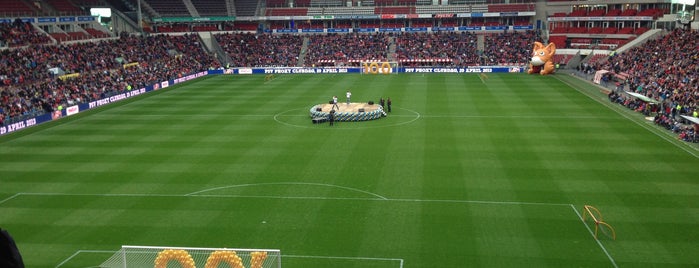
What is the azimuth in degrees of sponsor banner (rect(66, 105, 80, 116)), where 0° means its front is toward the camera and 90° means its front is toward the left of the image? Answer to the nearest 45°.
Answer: approximately 315°

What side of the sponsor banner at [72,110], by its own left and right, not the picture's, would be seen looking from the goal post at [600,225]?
front

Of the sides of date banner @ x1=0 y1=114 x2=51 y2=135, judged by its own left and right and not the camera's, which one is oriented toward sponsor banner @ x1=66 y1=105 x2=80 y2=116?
left

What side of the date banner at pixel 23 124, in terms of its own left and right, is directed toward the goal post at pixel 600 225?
front

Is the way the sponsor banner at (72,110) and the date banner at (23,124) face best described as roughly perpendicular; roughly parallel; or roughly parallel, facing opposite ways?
roughly parallel

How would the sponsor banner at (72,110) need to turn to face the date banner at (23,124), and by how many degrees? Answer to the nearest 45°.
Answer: approximately 90° to its right

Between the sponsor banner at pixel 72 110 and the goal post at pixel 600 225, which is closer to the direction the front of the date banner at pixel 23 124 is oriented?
the goal post

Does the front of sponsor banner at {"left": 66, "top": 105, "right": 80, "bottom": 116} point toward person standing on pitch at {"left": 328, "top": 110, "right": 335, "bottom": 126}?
yes

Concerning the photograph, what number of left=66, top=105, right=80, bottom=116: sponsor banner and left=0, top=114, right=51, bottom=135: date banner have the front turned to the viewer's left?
0

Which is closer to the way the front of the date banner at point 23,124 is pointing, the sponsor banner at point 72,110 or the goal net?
the goal net

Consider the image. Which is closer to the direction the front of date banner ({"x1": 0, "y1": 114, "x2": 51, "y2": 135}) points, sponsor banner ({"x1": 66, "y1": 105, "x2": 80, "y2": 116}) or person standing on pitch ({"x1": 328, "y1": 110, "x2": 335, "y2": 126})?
the person standing on pitch

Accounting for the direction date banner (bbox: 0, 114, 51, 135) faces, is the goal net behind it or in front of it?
in front

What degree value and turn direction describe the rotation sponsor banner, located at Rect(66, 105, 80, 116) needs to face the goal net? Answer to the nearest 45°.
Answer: approximately 45° to its right

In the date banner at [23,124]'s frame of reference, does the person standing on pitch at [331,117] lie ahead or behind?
ahead

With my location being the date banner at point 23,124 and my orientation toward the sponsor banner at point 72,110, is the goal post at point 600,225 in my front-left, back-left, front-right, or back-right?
back-right

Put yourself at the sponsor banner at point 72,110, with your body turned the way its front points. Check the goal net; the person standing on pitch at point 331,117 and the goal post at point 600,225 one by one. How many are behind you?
0

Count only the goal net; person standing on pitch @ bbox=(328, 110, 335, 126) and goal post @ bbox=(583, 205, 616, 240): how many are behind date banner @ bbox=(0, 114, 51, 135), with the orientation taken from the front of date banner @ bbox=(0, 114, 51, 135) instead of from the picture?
0

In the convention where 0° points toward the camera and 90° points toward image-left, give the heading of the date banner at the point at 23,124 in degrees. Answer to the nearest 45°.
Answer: approximately 315°

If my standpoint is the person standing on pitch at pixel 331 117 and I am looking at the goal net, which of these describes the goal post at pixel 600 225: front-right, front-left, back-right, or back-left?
front-left
